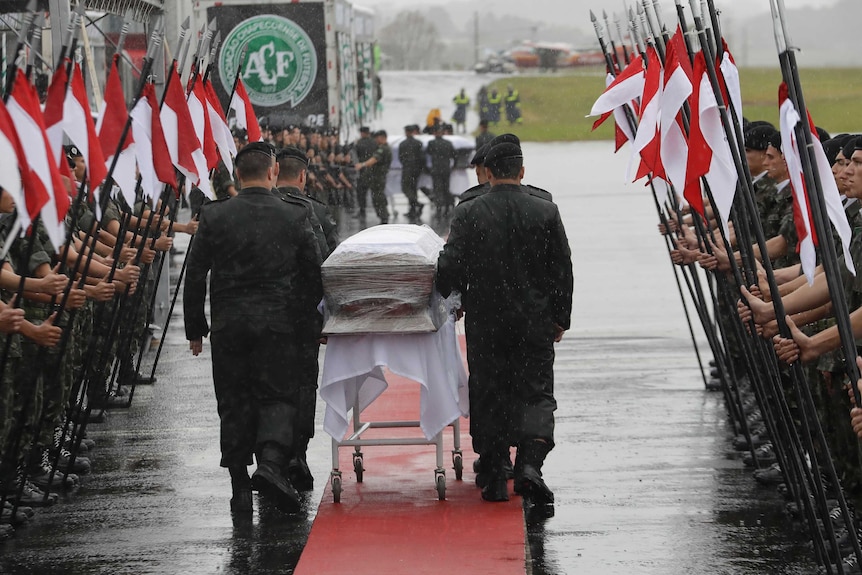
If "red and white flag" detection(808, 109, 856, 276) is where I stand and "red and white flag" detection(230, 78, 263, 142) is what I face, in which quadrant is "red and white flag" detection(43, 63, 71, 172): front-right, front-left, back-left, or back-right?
front-left

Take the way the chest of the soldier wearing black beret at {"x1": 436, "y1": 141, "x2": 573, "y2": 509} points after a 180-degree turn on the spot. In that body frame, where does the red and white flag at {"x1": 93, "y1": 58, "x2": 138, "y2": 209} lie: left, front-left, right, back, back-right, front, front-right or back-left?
right

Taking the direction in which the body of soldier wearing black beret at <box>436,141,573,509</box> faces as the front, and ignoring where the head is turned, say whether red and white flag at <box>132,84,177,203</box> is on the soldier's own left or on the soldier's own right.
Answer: on the soldier's own left

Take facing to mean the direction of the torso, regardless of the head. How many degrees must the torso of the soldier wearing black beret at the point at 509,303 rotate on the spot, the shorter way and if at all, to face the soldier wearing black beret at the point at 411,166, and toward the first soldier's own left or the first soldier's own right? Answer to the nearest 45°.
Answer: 0° — they already face them

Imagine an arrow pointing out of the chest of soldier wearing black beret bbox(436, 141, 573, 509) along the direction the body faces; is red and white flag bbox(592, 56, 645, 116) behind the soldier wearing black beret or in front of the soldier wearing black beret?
in front

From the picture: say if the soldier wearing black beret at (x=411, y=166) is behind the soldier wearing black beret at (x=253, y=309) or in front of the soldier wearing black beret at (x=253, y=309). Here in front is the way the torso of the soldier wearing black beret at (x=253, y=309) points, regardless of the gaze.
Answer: in front

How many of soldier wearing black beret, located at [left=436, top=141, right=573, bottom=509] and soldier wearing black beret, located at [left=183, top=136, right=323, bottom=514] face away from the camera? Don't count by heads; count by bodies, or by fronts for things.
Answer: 2

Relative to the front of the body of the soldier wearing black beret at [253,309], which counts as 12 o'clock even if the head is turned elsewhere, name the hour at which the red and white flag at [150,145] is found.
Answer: The red and white flag is roughly at 11 o'clock from the soldier wearing black beret.

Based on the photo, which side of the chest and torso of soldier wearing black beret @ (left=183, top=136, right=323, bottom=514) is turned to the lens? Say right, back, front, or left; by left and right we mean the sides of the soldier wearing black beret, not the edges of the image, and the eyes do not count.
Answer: back

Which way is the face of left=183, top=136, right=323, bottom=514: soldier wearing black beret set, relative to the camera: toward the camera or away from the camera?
away from the camera

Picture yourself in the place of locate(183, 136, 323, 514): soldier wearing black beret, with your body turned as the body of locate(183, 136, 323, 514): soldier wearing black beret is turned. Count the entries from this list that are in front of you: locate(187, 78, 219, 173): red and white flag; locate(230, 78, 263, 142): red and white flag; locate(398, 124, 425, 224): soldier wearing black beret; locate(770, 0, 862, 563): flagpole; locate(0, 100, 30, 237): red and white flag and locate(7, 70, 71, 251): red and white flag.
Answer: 3

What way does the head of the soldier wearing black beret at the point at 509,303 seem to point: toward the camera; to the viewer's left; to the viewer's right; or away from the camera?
away from the camera

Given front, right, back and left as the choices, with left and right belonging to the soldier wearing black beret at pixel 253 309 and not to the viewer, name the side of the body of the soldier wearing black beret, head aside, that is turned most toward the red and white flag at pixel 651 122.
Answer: right

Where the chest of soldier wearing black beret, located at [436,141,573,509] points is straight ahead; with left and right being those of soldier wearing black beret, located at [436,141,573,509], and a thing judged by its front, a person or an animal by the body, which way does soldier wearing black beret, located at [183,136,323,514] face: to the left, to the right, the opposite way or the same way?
the same way

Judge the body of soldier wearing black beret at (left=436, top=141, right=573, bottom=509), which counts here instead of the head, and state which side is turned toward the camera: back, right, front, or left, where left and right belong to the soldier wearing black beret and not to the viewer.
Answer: back

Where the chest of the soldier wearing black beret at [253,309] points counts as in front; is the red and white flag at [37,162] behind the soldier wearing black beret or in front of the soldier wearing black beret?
behind
